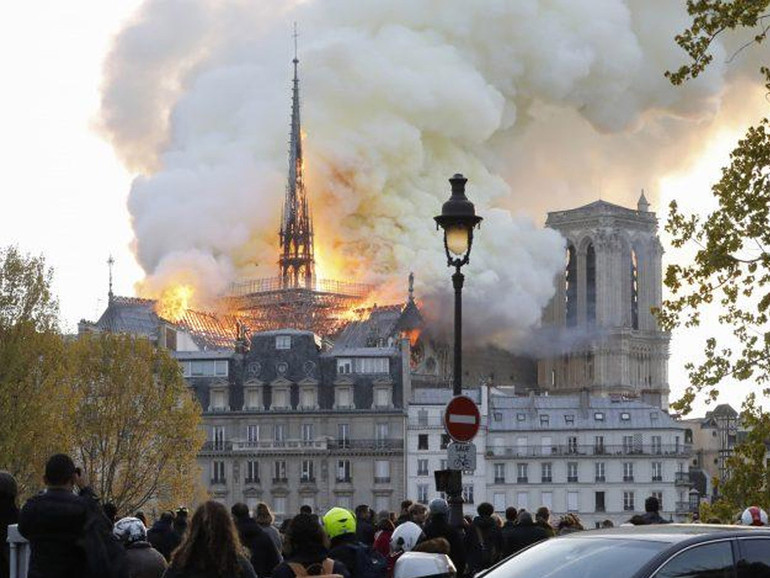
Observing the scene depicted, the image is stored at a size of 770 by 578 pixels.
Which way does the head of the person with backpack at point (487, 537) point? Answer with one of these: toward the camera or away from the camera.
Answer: away from the camera

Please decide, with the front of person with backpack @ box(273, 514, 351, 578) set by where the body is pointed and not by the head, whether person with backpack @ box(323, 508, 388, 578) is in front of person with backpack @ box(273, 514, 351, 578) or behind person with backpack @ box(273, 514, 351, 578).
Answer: in front

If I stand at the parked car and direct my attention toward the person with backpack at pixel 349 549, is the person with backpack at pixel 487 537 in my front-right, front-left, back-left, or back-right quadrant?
front-right

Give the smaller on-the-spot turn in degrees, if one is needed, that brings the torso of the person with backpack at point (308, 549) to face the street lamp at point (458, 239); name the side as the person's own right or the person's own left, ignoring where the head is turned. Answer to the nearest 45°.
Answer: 0° — they already face it

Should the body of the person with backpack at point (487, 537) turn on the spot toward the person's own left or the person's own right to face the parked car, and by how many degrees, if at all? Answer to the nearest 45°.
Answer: approximately 180°

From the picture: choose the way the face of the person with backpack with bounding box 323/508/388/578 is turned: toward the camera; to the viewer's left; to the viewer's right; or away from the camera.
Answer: away from the camera

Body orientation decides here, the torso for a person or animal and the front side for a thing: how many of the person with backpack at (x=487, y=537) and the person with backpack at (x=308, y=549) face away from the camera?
2

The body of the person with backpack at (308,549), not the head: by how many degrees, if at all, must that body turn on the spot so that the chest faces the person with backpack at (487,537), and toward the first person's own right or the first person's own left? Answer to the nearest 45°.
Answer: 0° — they already face them

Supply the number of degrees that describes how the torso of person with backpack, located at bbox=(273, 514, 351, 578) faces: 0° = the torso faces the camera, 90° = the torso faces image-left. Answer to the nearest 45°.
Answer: approximately 180°

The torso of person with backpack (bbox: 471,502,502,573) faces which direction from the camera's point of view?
away from the camera
